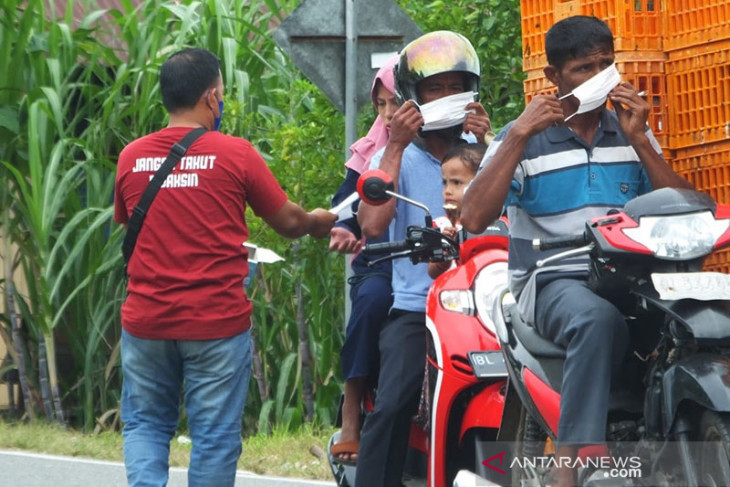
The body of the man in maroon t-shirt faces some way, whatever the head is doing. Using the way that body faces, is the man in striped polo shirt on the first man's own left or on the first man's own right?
on the first man's own right

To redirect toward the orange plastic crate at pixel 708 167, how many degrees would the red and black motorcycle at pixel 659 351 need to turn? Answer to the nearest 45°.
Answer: approximately 135° to its left

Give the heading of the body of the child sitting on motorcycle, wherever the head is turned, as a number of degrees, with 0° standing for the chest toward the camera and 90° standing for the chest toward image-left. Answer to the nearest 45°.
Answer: approximately 45°

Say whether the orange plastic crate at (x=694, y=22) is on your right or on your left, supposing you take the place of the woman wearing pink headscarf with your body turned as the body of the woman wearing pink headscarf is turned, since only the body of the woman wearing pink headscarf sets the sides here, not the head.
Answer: on your left

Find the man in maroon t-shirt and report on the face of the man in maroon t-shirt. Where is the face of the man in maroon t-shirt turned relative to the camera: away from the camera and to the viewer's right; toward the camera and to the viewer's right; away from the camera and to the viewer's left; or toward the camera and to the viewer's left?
away from the camera and to the viewer's right
